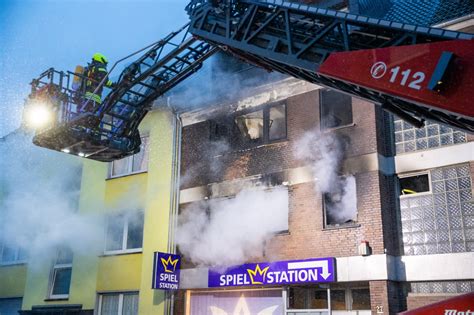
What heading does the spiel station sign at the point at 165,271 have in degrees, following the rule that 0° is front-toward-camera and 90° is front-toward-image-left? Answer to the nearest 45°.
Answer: approximately 315°

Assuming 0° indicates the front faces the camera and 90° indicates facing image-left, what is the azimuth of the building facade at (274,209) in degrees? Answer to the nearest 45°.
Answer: approximately 45°

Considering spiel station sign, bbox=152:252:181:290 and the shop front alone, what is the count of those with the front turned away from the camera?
0

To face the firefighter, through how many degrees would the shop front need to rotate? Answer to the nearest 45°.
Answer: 0° — it already faces them

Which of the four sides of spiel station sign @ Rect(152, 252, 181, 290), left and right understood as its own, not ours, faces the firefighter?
right

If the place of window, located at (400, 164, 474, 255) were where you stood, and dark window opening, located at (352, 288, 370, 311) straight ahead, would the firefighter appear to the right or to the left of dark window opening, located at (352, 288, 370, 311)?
left

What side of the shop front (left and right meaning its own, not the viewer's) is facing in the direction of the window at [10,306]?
right
